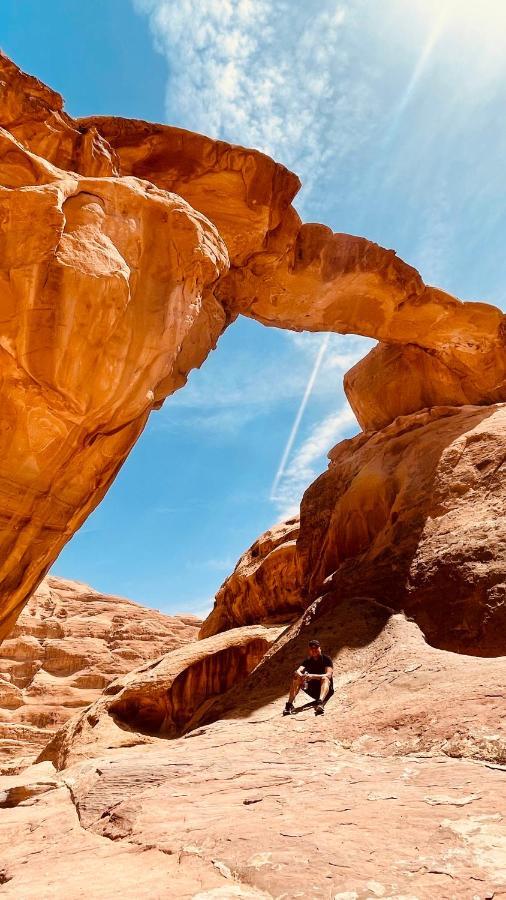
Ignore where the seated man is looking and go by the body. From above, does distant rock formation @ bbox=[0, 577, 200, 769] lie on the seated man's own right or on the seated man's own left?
on the seated man's own right

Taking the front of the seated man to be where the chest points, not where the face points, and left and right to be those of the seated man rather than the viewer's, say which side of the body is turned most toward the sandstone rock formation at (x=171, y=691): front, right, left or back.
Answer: right

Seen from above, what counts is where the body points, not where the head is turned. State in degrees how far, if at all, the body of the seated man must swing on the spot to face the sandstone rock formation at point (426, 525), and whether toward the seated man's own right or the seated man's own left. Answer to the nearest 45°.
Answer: approximately 180°

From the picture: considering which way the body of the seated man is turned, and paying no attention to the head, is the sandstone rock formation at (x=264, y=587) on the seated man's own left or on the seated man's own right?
on the seated man's own right

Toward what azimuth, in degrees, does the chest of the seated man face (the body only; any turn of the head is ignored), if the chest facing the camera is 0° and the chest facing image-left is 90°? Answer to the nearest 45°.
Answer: approximately 45°
